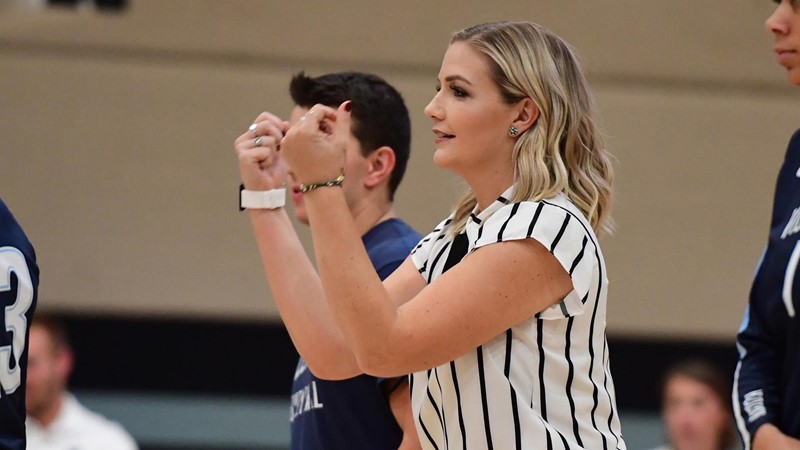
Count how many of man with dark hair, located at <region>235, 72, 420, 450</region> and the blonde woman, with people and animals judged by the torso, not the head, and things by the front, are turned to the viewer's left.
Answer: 2

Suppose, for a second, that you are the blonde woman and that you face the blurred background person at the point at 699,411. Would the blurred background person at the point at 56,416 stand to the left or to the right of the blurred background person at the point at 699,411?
left

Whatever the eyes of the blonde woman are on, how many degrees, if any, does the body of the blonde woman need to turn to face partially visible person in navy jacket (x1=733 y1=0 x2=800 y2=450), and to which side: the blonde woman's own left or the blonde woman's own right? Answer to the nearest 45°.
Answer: approximately 180°

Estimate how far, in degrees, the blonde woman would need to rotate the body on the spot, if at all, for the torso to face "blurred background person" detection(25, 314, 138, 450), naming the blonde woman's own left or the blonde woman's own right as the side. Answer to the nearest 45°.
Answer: approximately 45° to the blonde woman's own right

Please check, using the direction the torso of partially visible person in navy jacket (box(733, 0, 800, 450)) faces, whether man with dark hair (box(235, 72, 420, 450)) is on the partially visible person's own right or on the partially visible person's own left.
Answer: on the partially visible person's own right

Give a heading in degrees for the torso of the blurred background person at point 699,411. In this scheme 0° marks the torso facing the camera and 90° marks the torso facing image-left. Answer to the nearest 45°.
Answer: approximately 45°

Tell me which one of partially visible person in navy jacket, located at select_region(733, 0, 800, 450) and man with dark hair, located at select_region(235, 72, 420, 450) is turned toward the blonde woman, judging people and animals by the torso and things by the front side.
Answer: the partially visible person in navy jacket

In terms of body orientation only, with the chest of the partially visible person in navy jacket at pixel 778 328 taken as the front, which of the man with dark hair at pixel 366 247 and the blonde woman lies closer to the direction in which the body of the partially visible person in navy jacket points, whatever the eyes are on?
the blonde woman

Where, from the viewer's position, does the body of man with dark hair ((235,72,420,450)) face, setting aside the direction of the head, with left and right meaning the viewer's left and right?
facing to the left of the viewer

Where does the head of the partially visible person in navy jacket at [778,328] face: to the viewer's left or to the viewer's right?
to the viewer's left

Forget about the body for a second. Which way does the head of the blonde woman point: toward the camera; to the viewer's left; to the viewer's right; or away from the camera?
to the viewer's left

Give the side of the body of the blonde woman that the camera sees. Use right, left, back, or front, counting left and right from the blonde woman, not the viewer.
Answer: left

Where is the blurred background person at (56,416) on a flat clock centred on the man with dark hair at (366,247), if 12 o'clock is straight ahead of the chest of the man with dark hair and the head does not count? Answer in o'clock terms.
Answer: The blurred background person is roughly at 2 o'clock from the man with dark hair.

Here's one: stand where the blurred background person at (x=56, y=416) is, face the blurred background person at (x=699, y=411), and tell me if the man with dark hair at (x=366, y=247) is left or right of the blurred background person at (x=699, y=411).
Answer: right
